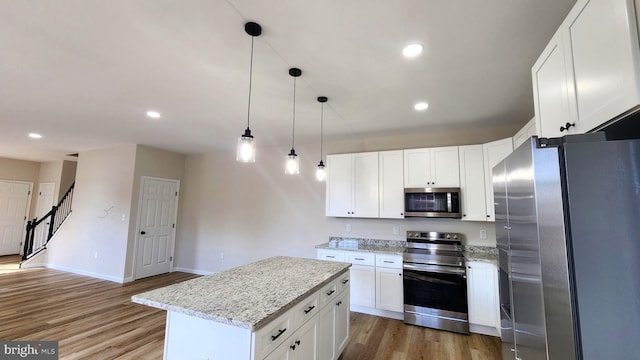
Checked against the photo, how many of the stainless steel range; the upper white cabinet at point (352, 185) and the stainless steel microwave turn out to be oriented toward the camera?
3

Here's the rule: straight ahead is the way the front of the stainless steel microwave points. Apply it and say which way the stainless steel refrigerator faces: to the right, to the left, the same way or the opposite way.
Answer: to the right

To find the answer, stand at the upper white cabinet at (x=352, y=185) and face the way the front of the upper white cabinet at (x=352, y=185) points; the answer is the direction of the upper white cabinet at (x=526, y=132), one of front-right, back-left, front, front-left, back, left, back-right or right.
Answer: front-left

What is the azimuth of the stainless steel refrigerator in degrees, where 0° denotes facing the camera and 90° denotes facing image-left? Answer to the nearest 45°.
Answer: approximately 90°

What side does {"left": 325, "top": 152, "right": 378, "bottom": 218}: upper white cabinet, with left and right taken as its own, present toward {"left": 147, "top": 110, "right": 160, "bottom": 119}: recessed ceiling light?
right

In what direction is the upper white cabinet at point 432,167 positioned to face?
toward the camera

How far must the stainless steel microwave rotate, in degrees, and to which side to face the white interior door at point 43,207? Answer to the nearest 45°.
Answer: approximately 90° to its right

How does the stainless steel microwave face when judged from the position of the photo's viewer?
facing the viewer

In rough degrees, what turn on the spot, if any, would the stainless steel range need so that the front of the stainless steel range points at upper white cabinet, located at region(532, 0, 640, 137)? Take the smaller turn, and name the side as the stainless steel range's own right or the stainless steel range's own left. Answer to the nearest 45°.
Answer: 0° — it already faces it

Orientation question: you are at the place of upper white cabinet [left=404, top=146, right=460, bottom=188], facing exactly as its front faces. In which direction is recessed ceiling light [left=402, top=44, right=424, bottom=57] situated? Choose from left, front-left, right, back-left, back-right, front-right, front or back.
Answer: front

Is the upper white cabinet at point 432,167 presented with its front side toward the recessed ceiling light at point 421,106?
yes
